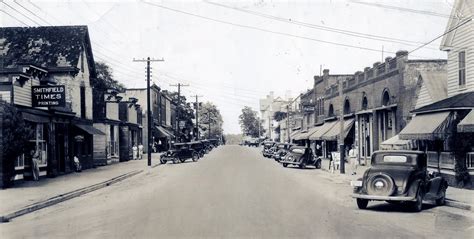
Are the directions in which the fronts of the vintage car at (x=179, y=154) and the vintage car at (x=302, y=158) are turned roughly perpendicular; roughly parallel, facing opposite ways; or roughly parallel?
roughly parallel, facing opposite ways

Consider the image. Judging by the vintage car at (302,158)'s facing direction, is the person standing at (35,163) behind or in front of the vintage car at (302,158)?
behind

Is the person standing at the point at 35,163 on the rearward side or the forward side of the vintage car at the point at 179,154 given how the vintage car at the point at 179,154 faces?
on the forward side

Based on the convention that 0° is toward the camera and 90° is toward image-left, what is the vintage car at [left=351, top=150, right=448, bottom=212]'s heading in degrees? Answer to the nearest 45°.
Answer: approximately 225°

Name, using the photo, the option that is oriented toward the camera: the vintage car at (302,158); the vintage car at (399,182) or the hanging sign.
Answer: the hanging sign

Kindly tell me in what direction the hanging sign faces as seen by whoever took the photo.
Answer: facing the viewer

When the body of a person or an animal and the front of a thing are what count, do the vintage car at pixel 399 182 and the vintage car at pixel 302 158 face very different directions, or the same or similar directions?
same or similar directions

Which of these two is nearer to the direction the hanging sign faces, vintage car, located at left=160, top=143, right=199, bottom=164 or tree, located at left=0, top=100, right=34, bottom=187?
the tree

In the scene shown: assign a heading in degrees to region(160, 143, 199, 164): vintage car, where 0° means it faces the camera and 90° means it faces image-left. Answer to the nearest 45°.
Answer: approximately 45°

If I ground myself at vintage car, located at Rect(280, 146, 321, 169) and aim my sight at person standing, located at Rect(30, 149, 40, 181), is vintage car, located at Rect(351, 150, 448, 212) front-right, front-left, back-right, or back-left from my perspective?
front-left

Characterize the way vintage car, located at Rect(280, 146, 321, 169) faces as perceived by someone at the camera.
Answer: facing away from the viewer and to the right of the viewer

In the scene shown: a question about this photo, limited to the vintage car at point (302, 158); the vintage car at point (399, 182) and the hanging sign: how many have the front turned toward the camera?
1

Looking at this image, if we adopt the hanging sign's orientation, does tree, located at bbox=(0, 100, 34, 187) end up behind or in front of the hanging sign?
in front
